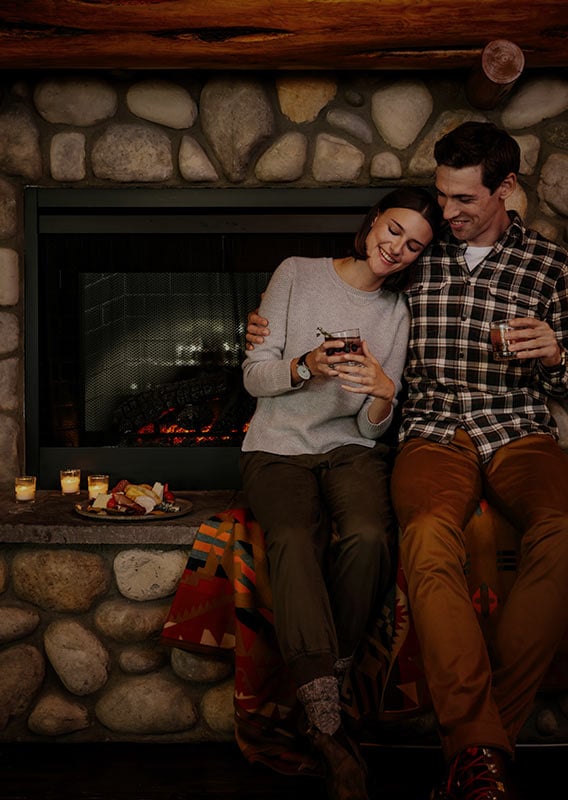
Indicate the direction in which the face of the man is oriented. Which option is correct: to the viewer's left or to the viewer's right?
to the viewer's left

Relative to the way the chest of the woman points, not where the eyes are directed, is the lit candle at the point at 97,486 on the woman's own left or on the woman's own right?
on the woman's own right

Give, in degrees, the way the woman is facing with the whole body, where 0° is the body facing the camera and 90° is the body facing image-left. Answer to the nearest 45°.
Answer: approximately 0°

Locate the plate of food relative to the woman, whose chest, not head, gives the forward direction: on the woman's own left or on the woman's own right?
on the woman's own right

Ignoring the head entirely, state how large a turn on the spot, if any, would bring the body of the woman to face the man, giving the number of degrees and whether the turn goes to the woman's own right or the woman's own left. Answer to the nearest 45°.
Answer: approximately 90° to the woman's own left
